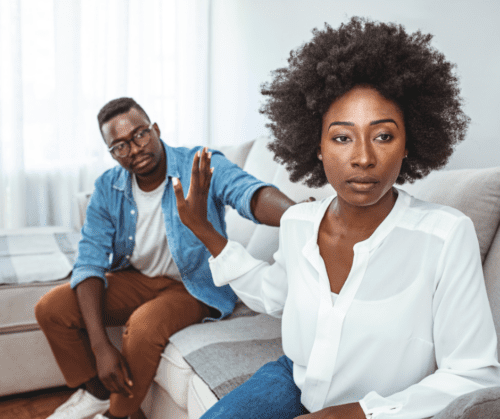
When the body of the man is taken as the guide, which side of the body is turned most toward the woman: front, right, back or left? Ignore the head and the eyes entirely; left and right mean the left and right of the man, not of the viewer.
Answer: left
